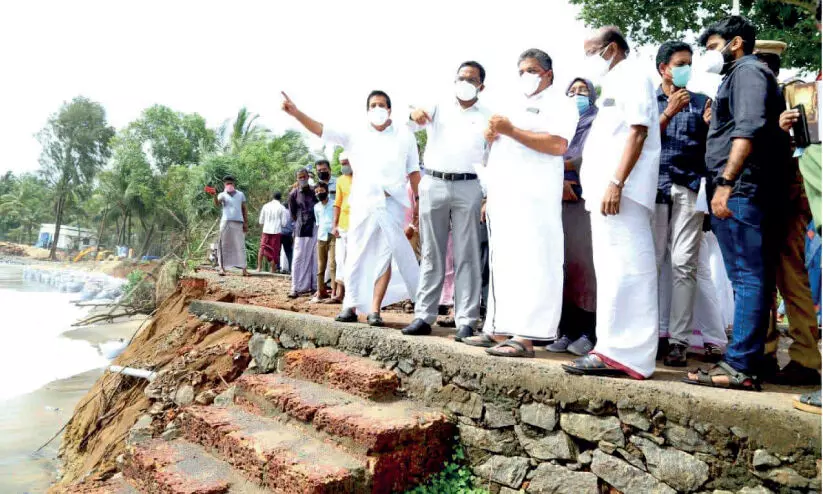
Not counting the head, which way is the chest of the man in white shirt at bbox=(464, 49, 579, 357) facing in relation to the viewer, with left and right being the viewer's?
facing the viewer and to the left of the viewer

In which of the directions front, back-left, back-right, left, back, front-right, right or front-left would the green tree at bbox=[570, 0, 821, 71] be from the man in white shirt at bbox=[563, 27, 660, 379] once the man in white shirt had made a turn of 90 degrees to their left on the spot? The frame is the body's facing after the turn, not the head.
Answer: back

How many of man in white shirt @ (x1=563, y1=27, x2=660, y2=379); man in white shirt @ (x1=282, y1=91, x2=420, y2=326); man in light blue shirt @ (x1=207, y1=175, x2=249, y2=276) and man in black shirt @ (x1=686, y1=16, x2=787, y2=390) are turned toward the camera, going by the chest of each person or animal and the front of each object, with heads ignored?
2

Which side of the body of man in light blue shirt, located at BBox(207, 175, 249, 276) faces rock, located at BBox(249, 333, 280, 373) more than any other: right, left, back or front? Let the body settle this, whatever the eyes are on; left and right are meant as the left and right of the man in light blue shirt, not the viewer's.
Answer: front

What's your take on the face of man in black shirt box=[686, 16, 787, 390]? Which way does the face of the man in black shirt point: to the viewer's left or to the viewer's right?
to the viewer's left

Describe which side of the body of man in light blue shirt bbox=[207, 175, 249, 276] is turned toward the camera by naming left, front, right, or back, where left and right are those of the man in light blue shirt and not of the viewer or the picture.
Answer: front

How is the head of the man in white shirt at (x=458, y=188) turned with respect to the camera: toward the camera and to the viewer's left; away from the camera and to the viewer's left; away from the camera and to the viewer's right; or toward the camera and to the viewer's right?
toward the camera and to the viewer's left

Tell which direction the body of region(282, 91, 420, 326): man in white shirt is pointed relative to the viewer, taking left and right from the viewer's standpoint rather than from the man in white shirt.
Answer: facing the viewer

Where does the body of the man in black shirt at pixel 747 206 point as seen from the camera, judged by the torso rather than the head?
to the viewer's left

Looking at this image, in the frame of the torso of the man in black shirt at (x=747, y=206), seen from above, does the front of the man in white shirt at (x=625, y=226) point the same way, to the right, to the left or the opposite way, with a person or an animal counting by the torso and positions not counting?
the same way

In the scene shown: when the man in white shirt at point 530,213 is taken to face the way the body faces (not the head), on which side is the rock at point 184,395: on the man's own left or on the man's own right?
on the man's own right

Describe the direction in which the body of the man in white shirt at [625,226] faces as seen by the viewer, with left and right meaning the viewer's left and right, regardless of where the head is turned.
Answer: facing to the left of the viewer
